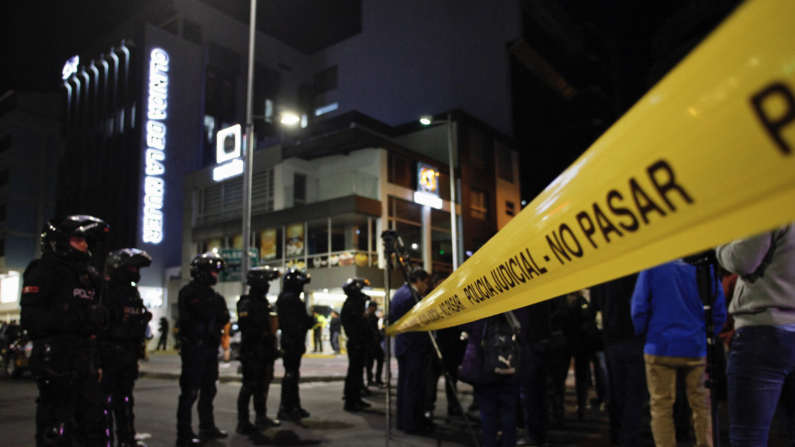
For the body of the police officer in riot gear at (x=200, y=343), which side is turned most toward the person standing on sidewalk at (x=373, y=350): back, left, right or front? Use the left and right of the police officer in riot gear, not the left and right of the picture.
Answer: left

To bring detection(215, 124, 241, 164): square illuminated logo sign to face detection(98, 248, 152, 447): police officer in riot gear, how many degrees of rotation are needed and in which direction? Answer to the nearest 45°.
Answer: approximately 45° to its left

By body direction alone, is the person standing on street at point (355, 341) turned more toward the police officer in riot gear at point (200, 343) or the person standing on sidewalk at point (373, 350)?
the person standing on sidewalk

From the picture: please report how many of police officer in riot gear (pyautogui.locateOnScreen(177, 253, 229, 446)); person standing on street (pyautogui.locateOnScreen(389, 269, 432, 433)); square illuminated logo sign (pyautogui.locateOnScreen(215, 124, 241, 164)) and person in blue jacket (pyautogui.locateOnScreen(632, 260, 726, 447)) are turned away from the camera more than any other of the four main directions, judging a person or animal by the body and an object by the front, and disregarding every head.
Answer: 1

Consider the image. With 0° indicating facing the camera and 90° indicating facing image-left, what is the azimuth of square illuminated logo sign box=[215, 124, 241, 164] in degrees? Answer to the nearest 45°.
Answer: approximately 45°

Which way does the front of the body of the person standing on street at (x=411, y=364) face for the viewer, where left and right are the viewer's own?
facing to the right of the viewer

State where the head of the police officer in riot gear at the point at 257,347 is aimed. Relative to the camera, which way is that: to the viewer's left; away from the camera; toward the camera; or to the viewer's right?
to the viewer's right

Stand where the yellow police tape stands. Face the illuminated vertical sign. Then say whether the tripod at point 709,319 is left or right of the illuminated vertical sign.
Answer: right

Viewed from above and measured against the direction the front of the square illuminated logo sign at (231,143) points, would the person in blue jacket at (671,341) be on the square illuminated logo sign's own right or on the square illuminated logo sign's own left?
on the square illuminated logo sign's own left

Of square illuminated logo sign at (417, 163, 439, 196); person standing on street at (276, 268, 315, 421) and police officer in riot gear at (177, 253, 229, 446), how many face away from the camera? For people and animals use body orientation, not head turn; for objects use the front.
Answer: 0

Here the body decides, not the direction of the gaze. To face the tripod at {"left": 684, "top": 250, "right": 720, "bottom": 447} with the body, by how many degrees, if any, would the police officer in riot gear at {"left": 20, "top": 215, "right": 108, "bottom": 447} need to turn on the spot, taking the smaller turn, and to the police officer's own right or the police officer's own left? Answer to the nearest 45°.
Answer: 0° — they already face it

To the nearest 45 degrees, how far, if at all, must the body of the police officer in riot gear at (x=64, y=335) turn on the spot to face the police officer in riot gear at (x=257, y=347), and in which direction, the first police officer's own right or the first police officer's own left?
approximately 90° to the first police officer's own left

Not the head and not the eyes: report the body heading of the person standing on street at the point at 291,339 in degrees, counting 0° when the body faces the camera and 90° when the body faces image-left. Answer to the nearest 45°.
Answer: approximately 270°

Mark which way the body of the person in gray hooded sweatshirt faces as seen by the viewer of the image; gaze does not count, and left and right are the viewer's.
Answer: facing away from the viewer and to the left of the viewer

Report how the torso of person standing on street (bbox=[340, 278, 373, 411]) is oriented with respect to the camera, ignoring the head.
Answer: to the viewer's right

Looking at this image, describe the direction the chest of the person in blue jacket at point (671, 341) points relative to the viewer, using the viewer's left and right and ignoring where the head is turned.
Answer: facing away from the viewer
